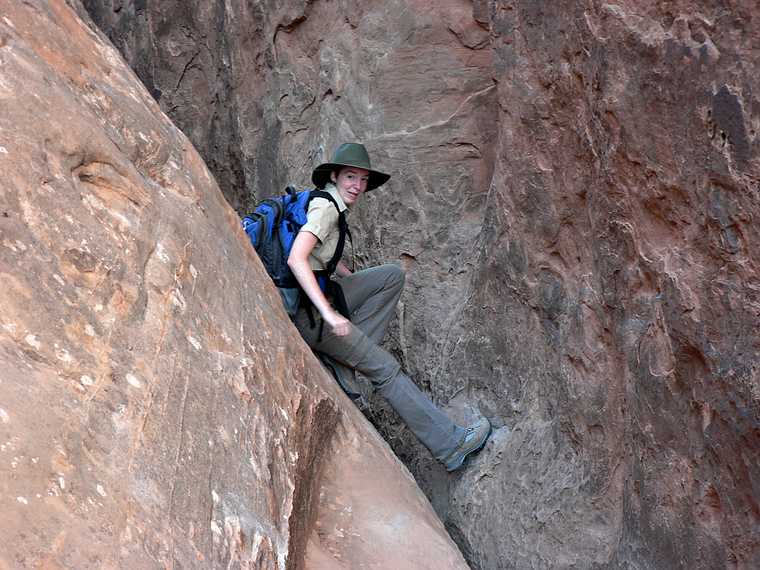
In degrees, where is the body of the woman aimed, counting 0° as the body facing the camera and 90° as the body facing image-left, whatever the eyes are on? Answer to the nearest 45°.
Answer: approximately 270°
